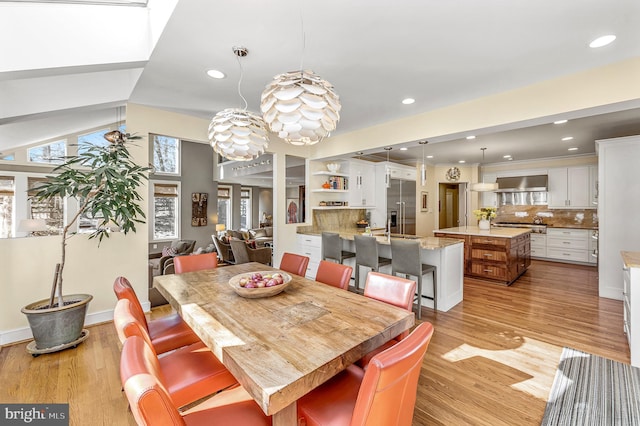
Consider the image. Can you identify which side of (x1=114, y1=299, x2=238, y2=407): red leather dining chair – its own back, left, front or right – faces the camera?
right

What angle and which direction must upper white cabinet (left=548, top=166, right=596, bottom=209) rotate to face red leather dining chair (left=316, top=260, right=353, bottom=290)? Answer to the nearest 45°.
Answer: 0° — it already faces it

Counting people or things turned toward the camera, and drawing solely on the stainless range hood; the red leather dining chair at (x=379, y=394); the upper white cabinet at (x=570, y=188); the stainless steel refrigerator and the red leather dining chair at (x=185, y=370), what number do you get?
3

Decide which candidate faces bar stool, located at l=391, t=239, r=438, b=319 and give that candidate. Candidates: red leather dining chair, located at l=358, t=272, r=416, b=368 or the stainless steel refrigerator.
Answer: the stainless steel refrigerator

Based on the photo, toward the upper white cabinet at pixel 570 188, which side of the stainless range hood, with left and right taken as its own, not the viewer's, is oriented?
left

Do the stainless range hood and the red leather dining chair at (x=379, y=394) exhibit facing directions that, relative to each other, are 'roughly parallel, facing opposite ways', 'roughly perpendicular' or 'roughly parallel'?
roughly perpendicular

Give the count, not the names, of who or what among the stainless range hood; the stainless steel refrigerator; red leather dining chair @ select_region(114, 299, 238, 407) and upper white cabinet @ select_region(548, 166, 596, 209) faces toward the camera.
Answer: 3

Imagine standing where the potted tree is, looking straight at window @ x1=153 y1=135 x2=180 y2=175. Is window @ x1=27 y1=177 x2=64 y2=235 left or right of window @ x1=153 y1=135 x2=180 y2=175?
left
